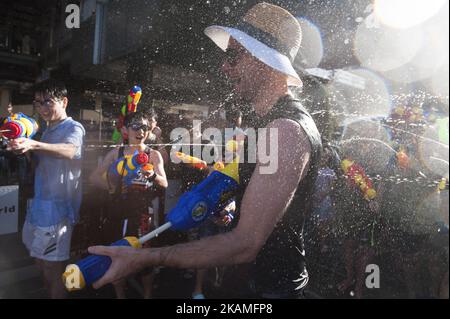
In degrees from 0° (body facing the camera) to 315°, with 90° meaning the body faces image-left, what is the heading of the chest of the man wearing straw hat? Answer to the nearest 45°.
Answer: approximately 90°

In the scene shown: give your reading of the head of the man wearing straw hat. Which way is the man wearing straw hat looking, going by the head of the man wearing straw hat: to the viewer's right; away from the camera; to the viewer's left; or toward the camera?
to the viewer's left
